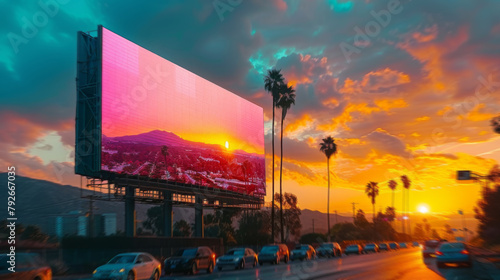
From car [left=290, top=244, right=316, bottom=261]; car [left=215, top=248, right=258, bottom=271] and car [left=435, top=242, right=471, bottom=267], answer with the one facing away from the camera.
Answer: car [left=435, top=242, right=471, bottom=267]

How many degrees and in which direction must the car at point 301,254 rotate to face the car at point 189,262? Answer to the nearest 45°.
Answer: approximately 45° to its left

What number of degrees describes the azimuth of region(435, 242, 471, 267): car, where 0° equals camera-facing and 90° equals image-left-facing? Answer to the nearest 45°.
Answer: approximately 180°

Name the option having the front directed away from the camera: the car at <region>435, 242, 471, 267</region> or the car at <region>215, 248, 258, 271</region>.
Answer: the car at <region>435, 242, 471, 267</region>

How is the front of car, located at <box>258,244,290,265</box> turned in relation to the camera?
facing the viewer and to the left of the viewer

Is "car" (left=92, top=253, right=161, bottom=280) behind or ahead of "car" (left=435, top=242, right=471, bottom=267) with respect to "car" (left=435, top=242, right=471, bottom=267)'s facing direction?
behind

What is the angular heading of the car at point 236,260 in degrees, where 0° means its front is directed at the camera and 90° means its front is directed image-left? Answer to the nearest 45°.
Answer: approximately 45°

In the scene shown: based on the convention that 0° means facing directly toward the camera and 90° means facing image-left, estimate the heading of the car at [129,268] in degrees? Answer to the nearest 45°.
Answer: approximately 45°

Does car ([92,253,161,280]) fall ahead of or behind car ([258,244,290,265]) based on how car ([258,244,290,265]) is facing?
ahead

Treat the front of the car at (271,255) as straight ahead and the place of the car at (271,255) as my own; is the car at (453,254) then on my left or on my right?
on my left

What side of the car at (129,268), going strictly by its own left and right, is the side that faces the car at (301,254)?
back

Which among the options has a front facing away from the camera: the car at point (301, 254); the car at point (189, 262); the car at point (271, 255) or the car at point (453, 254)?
the car at point (453, 254)

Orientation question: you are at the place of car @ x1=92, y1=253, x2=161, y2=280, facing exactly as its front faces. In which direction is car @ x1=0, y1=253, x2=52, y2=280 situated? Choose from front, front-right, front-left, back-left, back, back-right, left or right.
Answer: front
